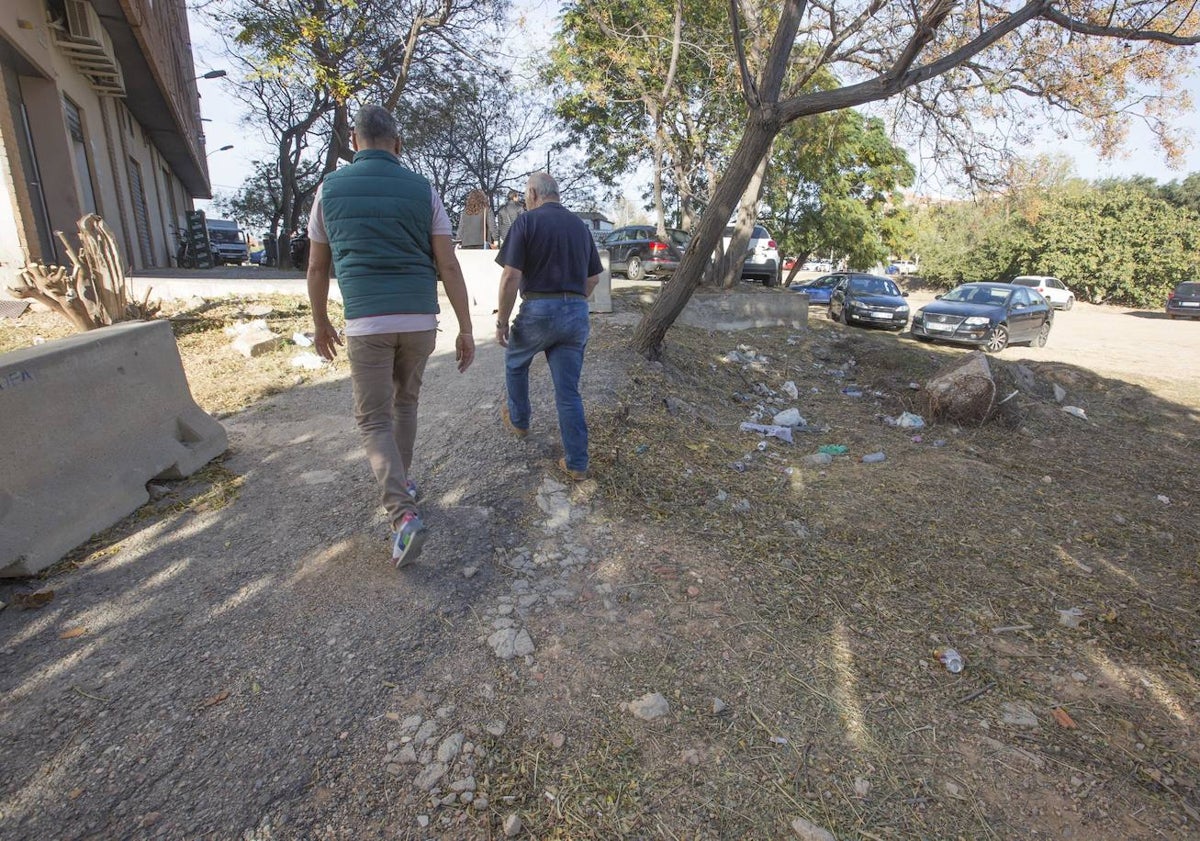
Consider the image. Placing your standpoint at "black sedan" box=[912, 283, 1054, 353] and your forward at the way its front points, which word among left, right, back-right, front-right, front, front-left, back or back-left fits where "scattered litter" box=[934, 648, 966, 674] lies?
front-left

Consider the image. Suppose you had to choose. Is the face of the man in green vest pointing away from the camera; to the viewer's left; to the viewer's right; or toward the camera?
away from the camera

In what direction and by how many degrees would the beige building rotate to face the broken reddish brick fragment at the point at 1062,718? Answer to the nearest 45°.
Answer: approximately 90° to its right

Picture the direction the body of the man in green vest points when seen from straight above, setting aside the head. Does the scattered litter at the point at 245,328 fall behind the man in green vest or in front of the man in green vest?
in front

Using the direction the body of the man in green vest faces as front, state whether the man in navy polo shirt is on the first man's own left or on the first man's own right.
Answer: on the first man's own right

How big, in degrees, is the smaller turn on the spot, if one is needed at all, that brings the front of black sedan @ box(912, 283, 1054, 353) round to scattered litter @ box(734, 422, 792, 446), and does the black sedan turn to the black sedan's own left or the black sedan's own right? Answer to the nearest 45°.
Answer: approximately 45° to the black sedan's own left

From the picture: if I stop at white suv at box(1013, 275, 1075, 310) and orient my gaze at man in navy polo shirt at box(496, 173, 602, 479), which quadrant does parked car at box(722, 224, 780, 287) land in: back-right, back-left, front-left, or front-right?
front-right

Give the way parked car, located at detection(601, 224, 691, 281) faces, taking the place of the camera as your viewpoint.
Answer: facing away from the viewer and to the left of the viewer

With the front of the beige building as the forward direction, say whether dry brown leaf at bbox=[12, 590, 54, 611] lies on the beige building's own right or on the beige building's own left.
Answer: on the beige building's own right

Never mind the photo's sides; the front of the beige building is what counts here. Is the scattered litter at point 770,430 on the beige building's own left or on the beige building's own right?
on the beige building's own right

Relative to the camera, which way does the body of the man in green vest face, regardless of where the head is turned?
away from the camera

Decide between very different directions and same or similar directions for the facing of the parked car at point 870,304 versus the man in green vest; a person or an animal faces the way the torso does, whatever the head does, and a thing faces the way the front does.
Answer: very different directions

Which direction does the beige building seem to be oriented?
to the viewer's right

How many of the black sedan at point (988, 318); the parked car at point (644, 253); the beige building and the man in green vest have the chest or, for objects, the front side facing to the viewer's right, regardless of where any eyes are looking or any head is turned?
1

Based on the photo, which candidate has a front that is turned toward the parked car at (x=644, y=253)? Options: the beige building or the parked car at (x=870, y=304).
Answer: the beige building

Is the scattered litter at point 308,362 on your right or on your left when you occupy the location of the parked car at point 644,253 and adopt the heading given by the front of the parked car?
on your left

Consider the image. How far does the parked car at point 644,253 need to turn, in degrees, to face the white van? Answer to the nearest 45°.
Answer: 0° — it already faces it

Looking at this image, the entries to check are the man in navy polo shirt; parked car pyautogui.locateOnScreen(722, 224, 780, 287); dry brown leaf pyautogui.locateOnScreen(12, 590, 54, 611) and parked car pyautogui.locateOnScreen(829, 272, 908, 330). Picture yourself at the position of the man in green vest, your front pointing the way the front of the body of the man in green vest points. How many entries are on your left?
1
